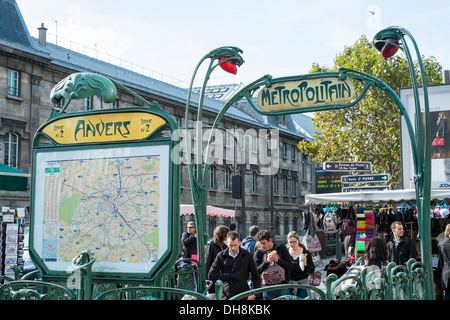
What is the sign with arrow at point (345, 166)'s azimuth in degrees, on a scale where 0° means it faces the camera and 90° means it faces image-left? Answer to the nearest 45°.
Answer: approximately 0°

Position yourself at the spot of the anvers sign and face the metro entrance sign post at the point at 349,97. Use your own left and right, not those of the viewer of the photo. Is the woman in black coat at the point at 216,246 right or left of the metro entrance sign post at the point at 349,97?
left

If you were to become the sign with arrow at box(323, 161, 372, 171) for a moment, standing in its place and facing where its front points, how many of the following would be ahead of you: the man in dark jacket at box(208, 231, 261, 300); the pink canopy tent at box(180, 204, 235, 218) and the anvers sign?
2

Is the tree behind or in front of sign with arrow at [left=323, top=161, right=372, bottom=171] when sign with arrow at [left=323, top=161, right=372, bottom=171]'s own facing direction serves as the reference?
behind

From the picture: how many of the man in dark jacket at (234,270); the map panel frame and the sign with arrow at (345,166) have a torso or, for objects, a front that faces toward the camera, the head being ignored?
3

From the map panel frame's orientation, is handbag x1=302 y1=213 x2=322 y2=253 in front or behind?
behind

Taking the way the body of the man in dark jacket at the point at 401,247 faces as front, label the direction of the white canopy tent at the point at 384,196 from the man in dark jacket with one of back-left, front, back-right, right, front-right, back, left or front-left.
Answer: back

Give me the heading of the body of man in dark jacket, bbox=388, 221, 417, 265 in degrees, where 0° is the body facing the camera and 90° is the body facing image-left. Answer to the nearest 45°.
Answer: approximately 0°

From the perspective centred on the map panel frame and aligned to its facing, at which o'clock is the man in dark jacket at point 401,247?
The man in dark jacket is roughly at 8 o'clock from the map panel frame.

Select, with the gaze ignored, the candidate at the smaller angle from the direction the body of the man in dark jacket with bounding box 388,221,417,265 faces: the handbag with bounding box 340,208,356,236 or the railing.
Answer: the railing

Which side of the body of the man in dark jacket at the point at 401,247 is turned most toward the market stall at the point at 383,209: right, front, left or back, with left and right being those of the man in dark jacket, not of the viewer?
back

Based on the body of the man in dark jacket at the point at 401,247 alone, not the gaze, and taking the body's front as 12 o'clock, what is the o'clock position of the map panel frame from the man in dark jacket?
The map panel frame is roughly at 1 o'clock from the man in dark jacket.
